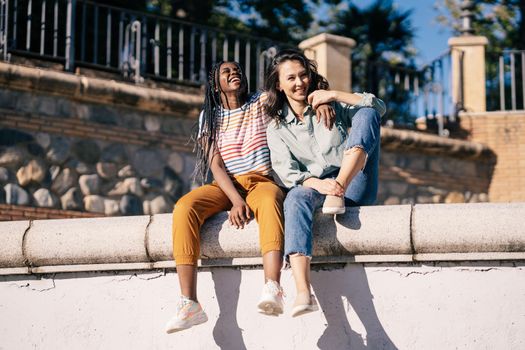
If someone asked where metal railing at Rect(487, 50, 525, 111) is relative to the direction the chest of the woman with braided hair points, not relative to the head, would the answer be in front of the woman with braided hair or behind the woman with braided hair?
behind

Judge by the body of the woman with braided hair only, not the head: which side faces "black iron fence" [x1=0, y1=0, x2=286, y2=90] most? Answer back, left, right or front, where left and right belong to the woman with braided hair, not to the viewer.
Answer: back

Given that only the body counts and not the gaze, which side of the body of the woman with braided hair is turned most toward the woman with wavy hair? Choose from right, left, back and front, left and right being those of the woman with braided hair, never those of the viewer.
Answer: left

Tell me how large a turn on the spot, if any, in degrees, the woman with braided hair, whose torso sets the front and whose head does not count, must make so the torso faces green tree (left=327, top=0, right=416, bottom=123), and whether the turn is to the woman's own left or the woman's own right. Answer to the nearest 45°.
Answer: approximately 180°

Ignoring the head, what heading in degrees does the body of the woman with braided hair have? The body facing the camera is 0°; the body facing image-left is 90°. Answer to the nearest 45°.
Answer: approximately 0°

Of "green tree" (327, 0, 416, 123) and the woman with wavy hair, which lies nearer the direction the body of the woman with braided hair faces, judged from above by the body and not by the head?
the woman with wavy hair

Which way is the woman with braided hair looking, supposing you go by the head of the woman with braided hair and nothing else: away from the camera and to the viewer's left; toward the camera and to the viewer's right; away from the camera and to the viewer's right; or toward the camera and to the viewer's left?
toward the camera and to the viewer's right
